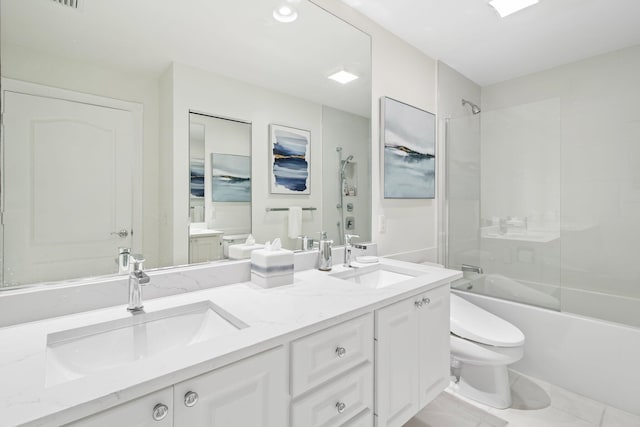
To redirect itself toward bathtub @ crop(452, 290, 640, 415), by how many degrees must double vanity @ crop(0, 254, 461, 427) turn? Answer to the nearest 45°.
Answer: approximately 45° to its left

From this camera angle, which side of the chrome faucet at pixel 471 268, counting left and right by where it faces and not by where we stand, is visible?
right

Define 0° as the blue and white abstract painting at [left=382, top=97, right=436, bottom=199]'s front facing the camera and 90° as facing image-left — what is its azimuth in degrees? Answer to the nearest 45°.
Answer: approximately 315°

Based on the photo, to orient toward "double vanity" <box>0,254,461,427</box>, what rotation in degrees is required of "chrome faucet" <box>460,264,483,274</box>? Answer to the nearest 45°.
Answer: approximately 90° to its right

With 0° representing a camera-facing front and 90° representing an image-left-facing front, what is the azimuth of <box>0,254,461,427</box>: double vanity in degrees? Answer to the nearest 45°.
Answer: approximately 315°

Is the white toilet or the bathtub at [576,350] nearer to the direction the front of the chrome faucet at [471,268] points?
the bathtub
